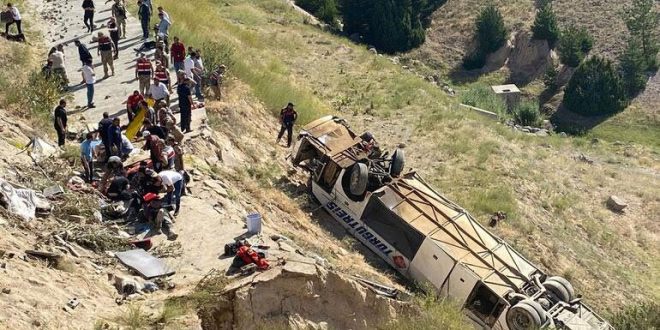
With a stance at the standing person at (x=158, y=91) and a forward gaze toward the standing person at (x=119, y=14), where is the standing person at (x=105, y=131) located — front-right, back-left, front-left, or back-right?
back-left

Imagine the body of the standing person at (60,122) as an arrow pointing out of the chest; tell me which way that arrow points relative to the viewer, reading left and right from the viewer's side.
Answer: facing to the right of the viewer

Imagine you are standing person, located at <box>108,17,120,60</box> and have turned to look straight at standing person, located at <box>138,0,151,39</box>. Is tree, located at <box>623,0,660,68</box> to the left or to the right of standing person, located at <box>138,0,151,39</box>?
right

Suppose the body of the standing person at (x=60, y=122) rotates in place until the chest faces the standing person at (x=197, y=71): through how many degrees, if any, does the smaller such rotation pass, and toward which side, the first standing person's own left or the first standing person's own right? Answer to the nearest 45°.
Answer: approximately 45° to the first standing person's own left

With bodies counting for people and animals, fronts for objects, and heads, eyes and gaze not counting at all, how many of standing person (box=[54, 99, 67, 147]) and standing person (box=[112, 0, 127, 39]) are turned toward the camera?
1

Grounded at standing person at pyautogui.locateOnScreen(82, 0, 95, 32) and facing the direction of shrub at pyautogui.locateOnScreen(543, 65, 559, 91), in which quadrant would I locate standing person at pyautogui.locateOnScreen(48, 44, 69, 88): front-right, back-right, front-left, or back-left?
back-right

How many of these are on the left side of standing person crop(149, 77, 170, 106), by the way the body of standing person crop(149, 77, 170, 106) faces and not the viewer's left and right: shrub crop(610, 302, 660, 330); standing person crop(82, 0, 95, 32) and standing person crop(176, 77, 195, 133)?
2
